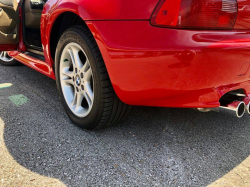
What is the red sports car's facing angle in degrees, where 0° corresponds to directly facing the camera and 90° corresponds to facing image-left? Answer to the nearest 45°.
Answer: approximately 135°
